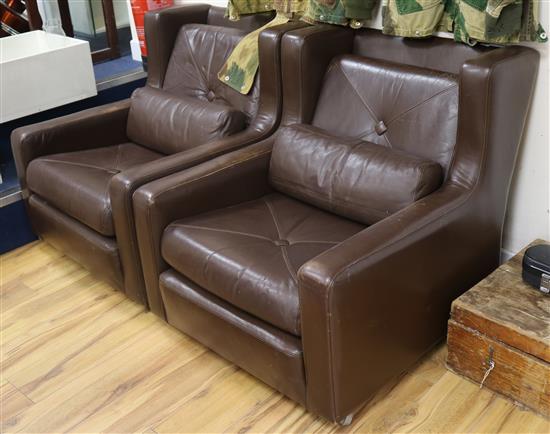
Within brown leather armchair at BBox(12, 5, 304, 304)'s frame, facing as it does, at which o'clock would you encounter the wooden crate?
The wooden crate is roughly at 9 o'clock from the brown leather armchair.

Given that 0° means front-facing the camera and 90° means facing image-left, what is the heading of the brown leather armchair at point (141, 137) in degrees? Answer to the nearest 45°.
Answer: approximately 45°

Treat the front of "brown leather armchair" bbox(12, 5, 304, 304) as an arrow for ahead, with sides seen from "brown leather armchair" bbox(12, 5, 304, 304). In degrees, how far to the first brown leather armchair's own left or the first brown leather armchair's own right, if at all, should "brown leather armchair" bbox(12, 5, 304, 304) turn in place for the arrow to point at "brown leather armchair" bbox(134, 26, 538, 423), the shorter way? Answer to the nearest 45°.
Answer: approximately 90° to the first brown leather armchair's own left

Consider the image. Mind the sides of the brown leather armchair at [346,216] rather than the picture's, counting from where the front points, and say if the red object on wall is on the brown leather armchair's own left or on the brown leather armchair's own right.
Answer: on the brown leather armchair's own right

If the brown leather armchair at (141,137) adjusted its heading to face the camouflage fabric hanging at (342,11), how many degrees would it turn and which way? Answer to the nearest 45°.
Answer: approximately 135° to its left

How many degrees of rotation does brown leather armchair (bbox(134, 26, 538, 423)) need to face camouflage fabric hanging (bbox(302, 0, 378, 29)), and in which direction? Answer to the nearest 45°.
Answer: approximately 135° to its right

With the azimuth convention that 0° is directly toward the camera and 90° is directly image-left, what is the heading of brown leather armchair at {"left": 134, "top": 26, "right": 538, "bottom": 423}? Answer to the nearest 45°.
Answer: approximately 45°

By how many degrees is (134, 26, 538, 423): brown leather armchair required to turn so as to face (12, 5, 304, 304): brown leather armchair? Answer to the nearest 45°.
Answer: approximately 90° to its right

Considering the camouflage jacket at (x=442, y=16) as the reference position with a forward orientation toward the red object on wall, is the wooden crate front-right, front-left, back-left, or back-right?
back-left

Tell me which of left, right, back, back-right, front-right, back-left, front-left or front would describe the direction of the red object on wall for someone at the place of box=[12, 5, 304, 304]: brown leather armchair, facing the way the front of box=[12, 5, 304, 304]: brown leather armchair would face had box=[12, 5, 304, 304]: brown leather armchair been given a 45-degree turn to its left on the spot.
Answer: back
